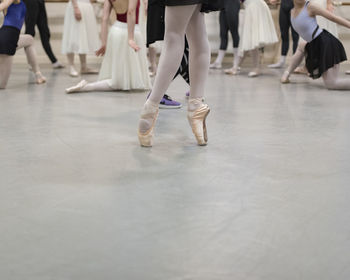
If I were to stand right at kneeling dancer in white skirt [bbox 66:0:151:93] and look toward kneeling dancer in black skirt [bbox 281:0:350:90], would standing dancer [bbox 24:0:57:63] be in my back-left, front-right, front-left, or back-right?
back-left

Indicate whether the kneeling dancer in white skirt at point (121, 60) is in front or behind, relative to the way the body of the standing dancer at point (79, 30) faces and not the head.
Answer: in front

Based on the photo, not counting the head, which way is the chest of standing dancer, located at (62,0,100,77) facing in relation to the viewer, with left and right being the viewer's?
facing the viewer and to the right of the viewer

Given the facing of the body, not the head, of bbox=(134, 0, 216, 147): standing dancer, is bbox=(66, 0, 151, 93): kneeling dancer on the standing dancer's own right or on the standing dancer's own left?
on the standing dancer's own right

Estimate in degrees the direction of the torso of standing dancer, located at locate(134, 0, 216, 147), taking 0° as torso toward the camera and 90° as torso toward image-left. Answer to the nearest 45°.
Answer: approximately 45°

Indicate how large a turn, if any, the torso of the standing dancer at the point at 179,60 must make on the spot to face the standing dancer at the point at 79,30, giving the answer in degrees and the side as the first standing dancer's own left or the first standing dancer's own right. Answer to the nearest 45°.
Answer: approximately 135° to the first standing dancer's own right
